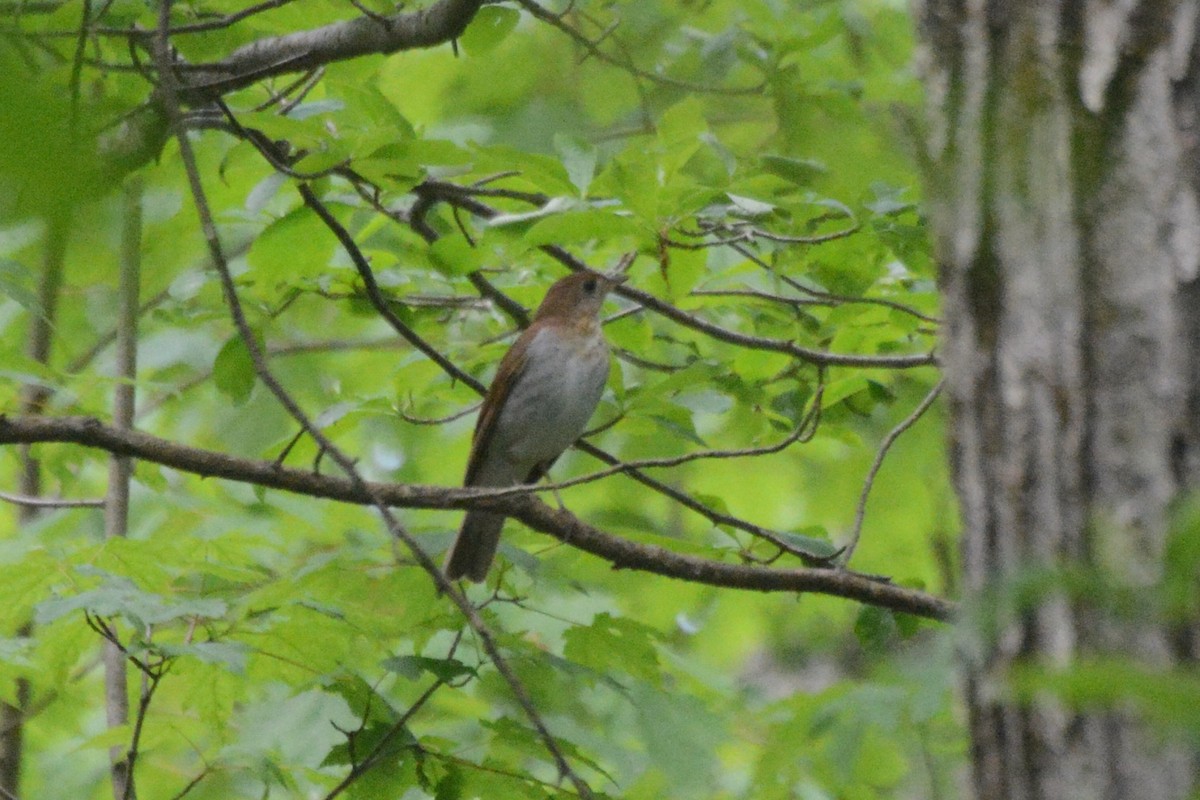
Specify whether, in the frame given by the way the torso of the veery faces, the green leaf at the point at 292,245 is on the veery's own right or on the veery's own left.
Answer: on the veery's own right

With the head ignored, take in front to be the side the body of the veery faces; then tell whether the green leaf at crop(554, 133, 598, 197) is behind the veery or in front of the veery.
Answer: in front

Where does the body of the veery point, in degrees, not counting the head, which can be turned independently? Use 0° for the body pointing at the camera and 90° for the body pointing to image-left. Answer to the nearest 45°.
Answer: approximately 315°

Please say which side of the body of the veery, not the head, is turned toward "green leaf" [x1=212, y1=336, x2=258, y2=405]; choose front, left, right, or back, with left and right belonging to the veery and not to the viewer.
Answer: right

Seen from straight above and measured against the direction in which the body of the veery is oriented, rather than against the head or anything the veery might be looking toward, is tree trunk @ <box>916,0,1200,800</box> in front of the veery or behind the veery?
in front

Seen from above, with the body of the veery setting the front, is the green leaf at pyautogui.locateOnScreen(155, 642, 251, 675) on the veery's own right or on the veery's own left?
on the veery's own right
